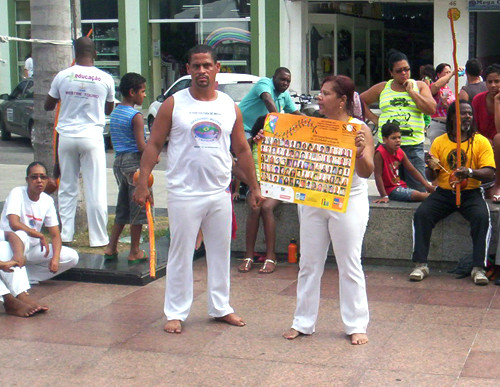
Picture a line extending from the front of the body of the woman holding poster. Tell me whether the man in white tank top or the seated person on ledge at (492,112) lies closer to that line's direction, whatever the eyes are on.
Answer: the man in white tank top

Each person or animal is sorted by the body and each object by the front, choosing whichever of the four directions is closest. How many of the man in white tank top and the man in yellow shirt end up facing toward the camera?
2

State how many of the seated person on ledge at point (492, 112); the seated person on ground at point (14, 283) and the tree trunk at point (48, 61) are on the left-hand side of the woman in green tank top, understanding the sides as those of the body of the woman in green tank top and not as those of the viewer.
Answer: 1

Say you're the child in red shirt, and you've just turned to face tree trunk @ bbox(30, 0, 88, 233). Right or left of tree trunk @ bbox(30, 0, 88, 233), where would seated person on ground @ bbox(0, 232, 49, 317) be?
left

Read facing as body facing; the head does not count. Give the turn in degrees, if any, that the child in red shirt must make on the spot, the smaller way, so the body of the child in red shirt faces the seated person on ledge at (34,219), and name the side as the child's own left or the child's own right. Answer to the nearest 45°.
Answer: approximately 90° to the child's own right

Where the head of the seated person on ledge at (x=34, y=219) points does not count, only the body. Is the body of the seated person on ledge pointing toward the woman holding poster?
yes

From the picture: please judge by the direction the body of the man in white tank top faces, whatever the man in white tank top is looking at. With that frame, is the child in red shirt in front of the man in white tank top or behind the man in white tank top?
behind

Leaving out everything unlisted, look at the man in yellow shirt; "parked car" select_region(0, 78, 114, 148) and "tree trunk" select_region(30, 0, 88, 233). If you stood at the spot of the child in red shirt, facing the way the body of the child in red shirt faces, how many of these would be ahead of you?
1

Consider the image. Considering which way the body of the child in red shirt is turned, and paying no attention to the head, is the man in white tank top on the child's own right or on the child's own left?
on the child's own right

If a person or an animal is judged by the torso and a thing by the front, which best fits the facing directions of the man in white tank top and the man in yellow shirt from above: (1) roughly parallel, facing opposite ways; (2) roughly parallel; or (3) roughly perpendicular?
roughly parallel

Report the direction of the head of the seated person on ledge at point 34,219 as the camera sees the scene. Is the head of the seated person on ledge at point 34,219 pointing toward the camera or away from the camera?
toward the camera

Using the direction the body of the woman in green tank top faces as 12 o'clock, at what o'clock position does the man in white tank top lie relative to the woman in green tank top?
The man in white tank top is roughly at 1 o'clock from the woman in green tank top.

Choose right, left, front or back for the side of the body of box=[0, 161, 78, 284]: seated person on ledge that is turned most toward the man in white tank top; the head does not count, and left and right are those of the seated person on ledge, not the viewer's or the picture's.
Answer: front

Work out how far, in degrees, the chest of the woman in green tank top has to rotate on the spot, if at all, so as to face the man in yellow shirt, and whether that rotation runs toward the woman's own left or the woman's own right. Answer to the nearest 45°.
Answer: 0° — they already face them

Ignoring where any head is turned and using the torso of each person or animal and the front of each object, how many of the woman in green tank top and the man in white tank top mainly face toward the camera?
2

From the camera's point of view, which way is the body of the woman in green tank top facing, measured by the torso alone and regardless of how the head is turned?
toward the camera

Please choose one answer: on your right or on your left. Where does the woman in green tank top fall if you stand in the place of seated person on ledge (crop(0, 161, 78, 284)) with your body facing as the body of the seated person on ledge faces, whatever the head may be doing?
on your left

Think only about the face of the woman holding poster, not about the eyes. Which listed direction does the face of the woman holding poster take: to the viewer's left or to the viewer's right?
to the viewer's left

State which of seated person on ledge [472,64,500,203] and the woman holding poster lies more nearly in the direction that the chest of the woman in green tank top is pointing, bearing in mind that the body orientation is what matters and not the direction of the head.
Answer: the woman holding poster

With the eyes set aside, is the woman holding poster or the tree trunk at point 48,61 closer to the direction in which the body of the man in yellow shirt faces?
the woman holding poster

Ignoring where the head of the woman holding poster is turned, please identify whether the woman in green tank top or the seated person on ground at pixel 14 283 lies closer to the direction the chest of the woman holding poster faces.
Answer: the seated person on ground
